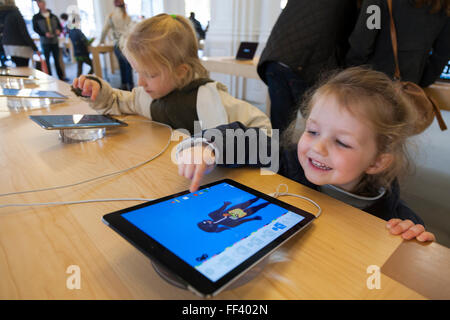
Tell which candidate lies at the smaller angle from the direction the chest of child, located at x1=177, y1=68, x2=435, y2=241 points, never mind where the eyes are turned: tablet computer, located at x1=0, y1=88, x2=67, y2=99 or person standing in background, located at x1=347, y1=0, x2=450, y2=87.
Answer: the tablet computer

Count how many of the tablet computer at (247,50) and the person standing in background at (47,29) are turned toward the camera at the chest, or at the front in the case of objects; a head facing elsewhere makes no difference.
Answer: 2

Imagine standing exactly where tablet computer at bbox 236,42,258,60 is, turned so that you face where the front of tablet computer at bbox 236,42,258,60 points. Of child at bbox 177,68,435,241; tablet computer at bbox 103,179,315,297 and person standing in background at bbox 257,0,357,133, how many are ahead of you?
3

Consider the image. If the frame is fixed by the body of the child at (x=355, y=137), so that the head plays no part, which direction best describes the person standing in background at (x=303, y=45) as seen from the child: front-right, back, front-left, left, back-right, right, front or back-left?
back-right

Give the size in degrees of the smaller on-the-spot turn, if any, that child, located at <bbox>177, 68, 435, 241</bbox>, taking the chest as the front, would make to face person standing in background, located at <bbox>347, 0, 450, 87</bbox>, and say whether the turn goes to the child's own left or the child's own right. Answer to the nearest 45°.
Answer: approximately 135° to the child's own right

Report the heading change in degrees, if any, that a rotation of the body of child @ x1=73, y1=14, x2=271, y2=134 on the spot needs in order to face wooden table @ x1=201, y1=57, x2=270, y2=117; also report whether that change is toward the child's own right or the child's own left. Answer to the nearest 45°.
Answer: approximately 135° to the child's own right

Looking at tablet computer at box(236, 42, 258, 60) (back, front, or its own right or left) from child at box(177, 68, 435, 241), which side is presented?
front

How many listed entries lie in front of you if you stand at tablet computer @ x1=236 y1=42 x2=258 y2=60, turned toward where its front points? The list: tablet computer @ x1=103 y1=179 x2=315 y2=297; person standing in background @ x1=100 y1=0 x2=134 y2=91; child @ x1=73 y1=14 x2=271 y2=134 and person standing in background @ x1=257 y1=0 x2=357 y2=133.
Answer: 3

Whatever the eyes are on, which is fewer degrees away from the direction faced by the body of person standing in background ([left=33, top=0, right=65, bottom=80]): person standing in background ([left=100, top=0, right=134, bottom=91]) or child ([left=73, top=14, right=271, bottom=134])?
the child

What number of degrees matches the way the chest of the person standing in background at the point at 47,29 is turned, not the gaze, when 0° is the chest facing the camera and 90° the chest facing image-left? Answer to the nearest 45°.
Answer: approximately 0°

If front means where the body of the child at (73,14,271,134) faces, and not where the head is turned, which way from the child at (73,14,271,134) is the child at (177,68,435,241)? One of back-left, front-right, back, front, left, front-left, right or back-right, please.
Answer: left

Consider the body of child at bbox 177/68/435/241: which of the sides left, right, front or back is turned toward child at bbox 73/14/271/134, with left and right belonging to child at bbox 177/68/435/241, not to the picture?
right

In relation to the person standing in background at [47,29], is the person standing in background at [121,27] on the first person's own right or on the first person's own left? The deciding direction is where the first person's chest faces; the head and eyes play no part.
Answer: on the first person's own left
